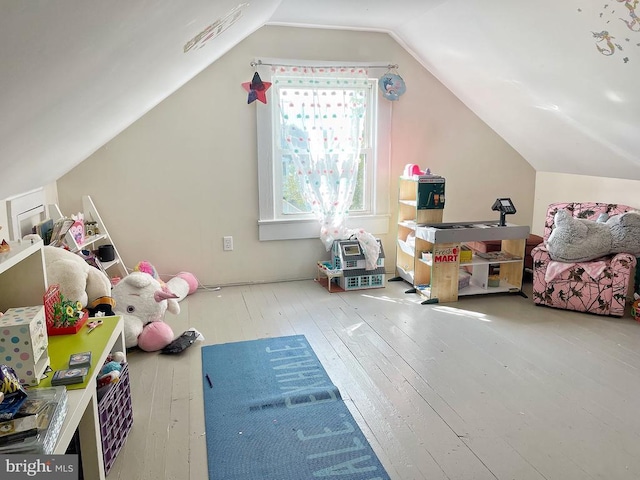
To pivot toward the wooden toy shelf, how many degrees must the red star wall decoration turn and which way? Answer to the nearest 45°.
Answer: approximately 90° to its left

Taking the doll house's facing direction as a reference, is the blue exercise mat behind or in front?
in front

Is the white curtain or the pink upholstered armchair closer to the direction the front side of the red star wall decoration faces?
the pink upholstered armchair

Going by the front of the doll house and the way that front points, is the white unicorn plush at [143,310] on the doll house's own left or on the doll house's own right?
on the doll house's own right

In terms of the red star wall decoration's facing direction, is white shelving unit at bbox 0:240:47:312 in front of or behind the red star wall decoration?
in front

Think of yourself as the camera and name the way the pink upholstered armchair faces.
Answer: facing the viewer and to the left of the viewer

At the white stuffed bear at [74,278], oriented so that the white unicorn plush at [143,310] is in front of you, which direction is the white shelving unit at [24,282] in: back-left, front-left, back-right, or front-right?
back-right

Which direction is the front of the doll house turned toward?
toward the camera

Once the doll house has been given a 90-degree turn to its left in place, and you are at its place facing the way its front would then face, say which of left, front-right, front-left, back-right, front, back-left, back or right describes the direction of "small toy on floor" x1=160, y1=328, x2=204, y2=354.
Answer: back-right

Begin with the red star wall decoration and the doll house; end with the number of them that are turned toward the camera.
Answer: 2

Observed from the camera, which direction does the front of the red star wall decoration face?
facing the viewer

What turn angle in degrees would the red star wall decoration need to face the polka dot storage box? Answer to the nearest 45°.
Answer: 0° — it already faces it

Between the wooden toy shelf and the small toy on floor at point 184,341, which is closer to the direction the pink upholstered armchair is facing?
the small toy on floor

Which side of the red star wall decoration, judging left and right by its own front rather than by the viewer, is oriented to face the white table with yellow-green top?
front
